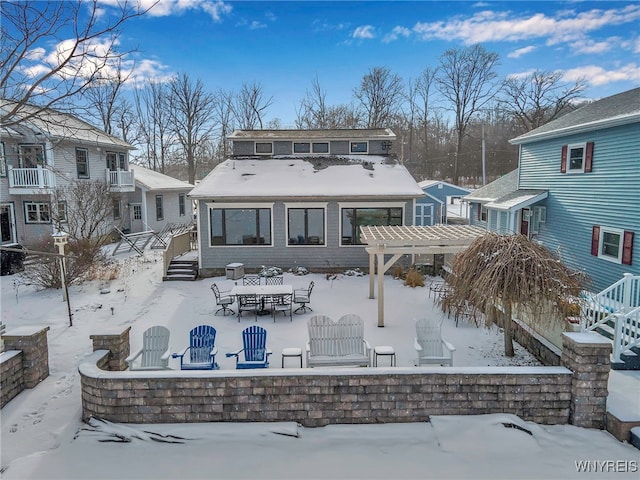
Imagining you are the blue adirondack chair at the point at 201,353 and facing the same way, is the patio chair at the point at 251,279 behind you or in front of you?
behind

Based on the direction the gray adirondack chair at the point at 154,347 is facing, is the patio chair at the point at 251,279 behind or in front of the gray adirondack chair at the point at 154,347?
behind

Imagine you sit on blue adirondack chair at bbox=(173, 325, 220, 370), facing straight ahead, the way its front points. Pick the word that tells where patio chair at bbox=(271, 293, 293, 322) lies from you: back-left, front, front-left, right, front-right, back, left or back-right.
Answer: back

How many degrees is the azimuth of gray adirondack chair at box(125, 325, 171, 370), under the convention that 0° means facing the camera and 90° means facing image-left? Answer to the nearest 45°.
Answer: approximately 45°

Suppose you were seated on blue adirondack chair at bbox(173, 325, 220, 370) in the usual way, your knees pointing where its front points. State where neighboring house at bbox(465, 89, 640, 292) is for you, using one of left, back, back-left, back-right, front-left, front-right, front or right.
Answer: back-left
